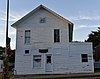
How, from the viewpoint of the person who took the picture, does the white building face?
facing the viewer
